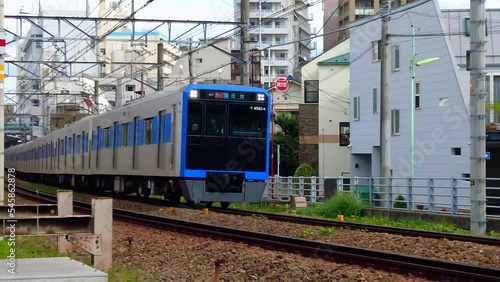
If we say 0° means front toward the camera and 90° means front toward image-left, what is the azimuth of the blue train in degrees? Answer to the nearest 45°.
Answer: approximately 315°

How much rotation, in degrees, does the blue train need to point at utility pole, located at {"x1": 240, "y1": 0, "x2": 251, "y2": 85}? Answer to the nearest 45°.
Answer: approximately 135° to its left

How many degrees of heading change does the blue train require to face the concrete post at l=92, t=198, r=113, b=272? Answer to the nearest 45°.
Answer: approximately 45° to its right

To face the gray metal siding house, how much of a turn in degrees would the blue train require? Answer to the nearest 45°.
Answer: approximately 90° to its left

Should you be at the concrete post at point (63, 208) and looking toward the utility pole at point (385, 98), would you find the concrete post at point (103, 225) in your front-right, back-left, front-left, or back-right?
back-right

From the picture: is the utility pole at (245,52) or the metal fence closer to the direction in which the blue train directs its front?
the metal fence

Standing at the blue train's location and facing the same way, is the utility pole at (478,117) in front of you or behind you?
in front

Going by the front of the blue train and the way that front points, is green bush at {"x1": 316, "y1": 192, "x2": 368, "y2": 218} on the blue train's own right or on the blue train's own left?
on the blue train's own left

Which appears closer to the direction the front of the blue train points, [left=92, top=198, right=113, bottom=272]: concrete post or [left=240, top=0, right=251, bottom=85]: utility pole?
the concrete post

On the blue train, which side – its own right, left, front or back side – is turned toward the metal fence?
front
